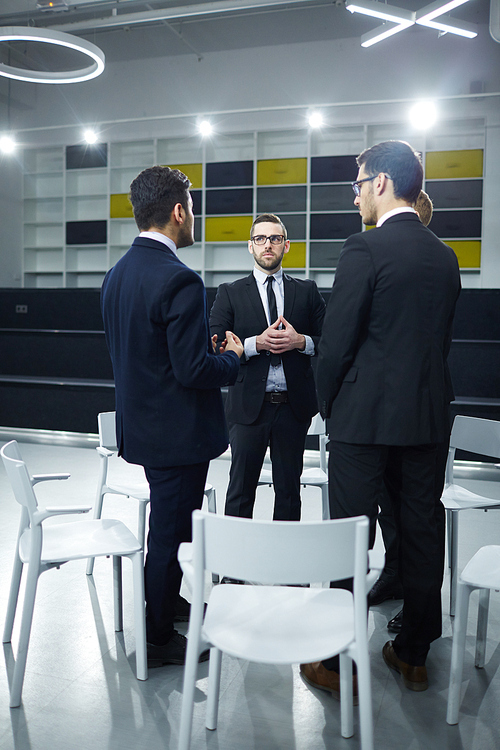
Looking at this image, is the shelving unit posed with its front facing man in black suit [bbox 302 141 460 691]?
yes

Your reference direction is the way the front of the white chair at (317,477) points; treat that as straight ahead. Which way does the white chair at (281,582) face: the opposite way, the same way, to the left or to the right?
the opposite way

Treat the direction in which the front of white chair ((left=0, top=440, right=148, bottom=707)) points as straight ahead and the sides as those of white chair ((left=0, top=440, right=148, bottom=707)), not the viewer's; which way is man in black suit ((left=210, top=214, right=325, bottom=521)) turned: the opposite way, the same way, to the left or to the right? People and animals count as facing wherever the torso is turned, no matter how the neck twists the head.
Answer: to the right

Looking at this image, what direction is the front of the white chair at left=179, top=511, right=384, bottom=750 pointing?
away from the camera

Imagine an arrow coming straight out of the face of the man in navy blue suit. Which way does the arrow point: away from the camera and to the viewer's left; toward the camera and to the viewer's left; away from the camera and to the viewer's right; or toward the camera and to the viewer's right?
away from the camera and to the viewer's right

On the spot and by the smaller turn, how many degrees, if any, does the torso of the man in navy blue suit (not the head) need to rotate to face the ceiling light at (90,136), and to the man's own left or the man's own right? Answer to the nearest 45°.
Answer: approximately 45° to the man's own left

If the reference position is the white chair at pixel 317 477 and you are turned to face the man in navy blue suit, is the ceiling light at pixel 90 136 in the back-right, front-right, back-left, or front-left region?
back-right

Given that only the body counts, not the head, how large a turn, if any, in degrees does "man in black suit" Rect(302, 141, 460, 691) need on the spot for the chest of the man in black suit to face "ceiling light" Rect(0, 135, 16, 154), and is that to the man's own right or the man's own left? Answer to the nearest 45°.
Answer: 0° — they already face it

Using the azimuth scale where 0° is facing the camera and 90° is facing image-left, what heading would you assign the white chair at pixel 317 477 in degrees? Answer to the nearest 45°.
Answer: approximately 0°

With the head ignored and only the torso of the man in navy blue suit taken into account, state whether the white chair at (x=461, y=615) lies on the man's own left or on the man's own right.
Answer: on the man's own right

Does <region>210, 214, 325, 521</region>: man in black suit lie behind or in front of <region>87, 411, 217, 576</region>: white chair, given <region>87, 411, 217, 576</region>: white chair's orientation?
in front

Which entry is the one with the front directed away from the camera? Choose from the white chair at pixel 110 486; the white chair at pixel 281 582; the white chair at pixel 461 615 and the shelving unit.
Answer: the white chair at pixel 281 582

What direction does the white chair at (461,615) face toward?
to the viewer's left

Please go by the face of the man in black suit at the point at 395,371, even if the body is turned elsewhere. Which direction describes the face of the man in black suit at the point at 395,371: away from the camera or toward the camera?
away from the camera

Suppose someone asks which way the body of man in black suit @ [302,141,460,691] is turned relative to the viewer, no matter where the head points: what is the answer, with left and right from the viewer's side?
facing away from the viewer and to the left of the viewer

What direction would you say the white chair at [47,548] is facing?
to the viewer's right
